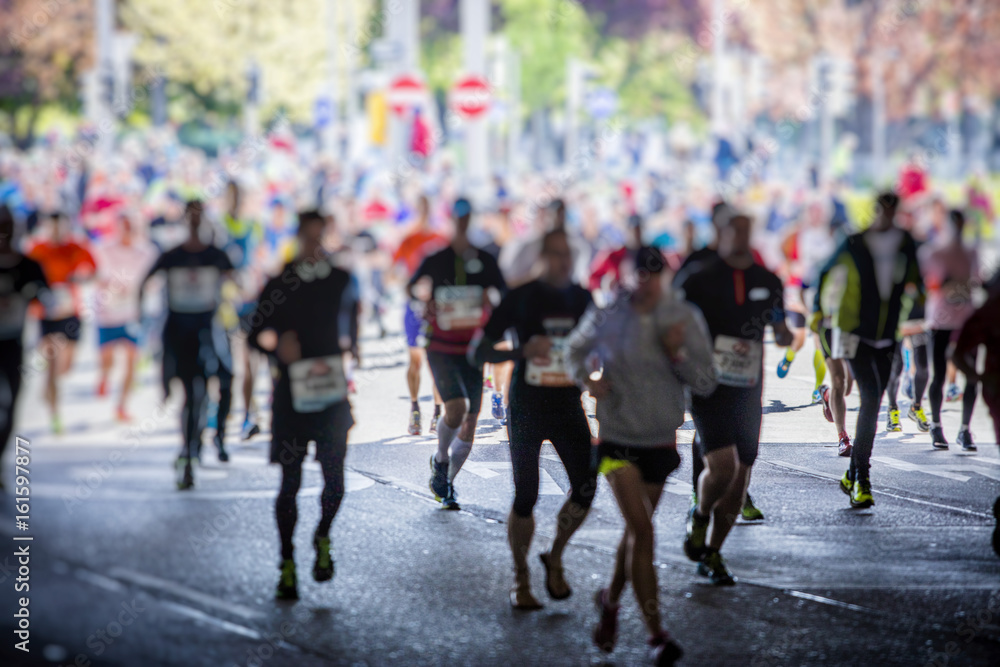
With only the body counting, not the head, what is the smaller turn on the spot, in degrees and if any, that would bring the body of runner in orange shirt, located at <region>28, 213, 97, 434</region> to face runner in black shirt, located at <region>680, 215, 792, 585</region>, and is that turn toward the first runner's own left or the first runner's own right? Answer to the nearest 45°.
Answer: approximately 90° to the first runner's own left

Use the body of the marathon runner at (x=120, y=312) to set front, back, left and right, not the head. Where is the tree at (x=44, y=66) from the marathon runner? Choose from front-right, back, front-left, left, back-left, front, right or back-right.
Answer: back

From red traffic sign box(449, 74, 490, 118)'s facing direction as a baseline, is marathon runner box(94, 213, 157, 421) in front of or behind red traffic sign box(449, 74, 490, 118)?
in front

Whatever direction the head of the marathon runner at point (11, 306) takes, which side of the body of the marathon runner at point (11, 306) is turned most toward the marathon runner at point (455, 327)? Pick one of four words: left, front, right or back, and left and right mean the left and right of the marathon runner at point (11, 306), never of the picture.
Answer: left

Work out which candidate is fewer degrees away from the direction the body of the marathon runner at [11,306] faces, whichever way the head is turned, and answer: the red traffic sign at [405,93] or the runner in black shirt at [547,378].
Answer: the runner in black shirt

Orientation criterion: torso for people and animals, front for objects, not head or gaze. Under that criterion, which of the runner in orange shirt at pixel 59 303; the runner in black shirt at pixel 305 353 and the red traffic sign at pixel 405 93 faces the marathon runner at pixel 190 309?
the red traffic sign

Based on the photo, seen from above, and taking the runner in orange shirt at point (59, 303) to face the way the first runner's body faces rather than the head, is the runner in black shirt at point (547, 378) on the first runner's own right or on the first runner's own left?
on the first runner's own left

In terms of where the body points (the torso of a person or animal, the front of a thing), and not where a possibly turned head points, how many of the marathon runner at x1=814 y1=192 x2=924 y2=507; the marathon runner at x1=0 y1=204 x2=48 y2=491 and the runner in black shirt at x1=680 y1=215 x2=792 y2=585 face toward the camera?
3
